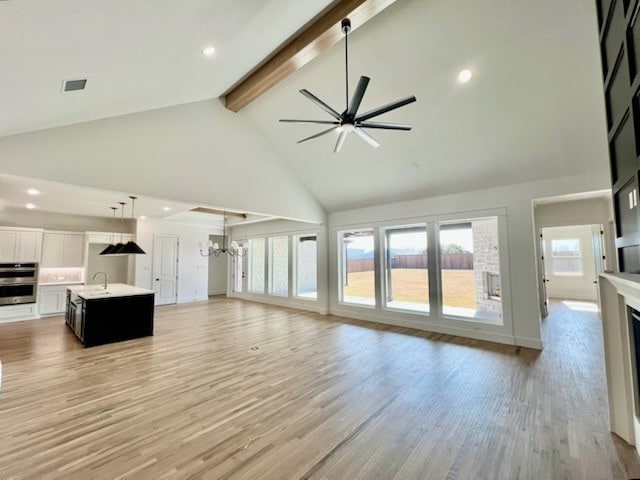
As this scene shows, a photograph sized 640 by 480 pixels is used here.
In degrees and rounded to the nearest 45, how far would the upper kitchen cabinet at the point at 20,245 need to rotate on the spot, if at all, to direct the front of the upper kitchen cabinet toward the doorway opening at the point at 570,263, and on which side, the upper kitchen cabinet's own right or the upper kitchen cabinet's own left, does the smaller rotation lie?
approximately 45° to the upper kitchen cabinet's own left

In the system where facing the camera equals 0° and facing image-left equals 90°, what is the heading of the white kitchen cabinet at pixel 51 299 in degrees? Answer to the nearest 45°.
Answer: approximately 0°

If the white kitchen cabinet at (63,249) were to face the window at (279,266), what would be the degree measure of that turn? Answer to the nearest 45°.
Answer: approximately 45° to its left
